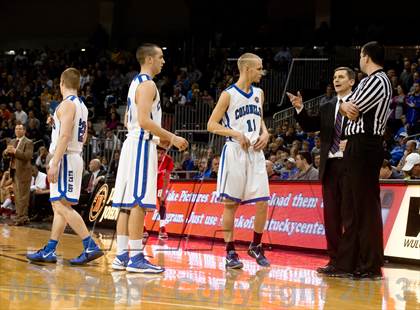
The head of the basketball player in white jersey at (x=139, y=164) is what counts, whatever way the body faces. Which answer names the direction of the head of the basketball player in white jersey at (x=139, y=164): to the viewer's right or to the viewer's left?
to the viewer's right

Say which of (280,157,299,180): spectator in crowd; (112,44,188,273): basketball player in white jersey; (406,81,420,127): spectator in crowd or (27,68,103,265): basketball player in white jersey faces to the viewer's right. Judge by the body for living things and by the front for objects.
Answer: (112,44,188,273): basketball player in white jersey

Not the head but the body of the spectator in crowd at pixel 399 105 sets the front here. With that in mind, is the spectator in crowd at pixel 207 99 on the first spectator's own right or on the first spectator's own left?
on the first spectator's own right

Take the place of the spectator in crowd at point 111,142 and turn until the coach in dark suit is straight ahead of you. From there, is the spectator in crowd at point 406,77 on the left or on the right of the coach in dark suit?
left

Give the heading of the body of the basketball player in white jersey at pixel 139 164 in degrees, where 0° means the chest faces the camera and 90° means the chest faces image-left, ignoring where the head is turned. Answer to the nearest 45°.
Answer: approximately 270°

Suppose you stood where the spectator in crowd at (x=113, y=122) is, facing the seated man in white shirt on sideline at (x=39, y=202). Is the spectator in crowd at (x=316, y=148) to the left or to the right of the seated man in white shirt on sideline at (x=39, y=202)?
left

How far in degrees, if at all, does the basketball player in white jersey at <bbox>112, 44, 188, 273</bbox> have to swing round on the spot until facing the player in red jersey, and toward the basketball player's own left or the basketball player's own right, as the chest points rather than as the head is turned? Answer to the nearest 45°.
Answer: approximately 90° to the basketball player's own left

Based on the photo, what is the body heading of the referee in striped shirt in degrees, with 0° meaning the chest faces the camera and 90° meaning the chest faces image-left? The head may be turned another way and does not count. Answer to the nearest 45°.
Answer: approximately 90°
